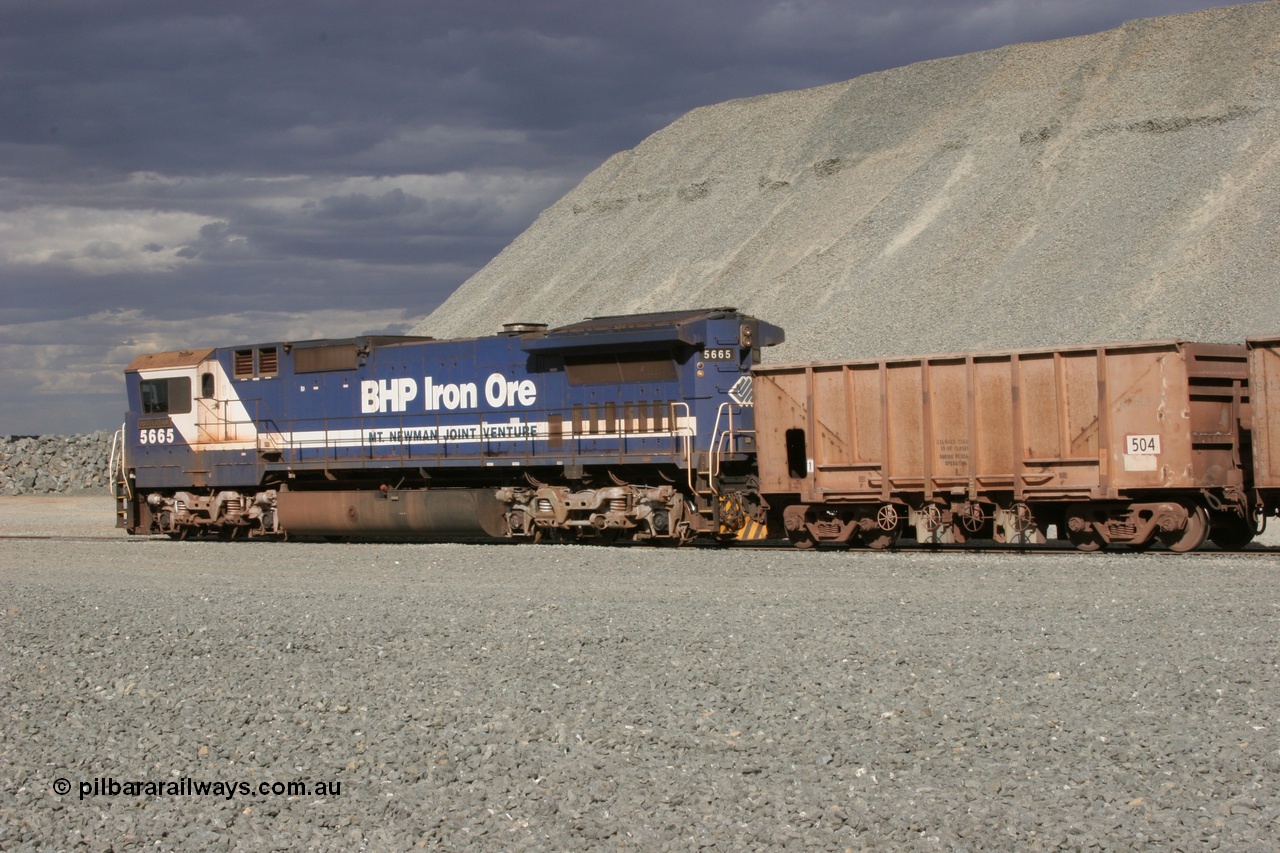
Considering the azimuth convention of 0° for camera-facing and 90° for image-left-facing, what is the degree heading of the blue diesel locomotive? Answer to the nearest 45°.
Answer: approximately 135°

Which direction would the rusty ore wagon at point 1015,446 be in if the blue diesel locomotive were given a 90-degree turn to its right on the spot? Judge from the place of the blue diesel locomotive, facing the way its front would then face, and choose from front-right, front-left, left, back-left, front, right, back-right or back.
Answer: right

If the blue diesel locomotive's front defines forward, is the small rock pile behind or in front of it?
in front
